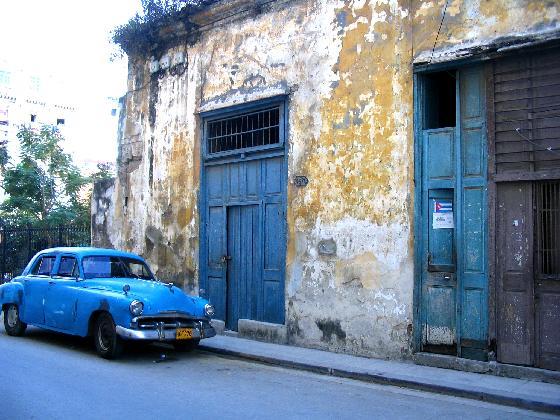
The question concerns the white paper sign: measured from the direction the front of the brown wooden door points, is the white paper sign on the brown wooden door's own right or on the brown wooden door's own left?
on the brown wooden door's own right

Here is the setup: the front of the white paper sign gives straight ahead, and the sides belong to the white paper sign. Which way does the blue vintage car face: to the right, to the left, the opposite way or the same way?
to the left

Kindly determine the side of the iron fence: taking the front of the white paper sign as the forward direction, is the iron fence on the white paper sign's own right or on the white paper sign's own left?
on the white paper sign's own right

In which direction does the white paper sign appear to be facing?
toward the camera

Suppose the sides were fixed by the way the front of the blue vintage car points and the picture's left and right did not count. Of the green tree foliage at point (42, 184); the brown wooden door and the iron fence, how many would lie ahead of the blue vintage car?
1

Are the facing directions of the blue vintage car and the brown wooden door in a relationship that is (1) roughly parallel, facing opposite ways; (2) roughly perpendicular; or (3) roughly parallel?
roughly perpendicular

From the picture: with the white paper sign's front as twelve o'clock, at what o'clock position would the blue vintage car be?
The blue vintage car is roughly at 3 o'clock from the white paper sign.

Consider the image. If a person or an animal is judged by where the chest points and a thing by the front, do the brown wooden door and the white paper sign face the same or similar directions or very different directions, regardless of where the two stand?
same or similar directions

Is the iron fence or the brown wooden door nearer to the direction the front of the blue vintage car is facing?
the brown wooden door

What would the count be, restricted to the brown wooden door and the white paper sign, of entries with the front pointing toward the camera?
2

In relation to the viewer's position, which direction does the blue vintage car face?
facing the viewer and to the right of the viewer

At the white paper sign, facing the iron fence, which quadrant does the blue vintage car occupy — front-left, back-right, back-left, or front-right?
front-left
